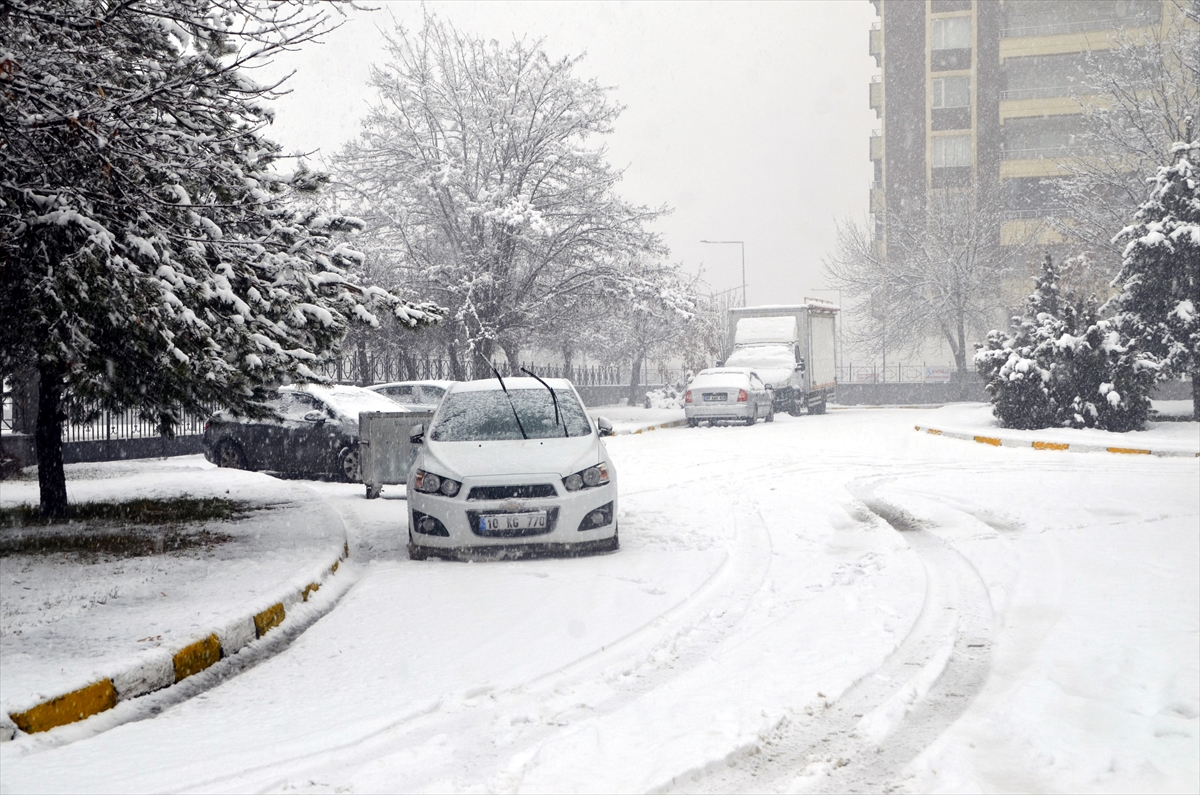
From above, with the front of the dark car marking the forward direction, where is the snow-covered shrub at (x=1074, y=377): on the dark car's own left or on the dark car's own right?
on the dark car's own left

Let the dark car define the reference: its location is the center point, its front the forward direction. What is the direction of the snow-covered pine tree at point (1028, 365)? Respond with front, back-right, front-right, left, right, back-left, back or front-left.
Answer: front-left

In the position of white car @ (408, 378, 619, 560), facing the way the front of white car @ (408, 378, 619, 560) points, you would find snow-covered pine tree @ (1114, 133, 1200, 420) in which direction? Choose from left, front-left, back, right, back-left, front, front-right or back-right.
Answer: back-left

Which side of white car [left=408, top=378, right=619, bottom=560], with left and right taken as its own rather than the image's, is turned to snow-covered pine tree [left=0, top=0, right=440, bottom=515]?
right

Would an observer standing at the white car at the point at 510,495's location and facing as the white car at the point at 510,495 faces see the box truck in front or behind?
behind

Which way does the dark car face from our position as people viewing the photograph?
facing the viewer and to the right of the viewer

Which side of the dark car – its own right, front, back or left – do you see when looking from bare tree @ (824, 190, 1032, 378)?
left

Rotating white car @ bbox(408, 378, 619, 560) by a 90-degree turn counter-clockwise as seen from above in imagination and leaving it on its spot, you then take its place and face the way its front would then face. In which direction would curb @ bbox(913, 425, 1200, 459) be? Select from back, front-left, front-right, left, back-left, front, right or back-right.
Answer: front-left

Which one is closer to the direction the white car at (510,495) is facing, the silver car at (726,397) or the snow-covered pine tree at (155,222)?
the snow-covered pine tree
